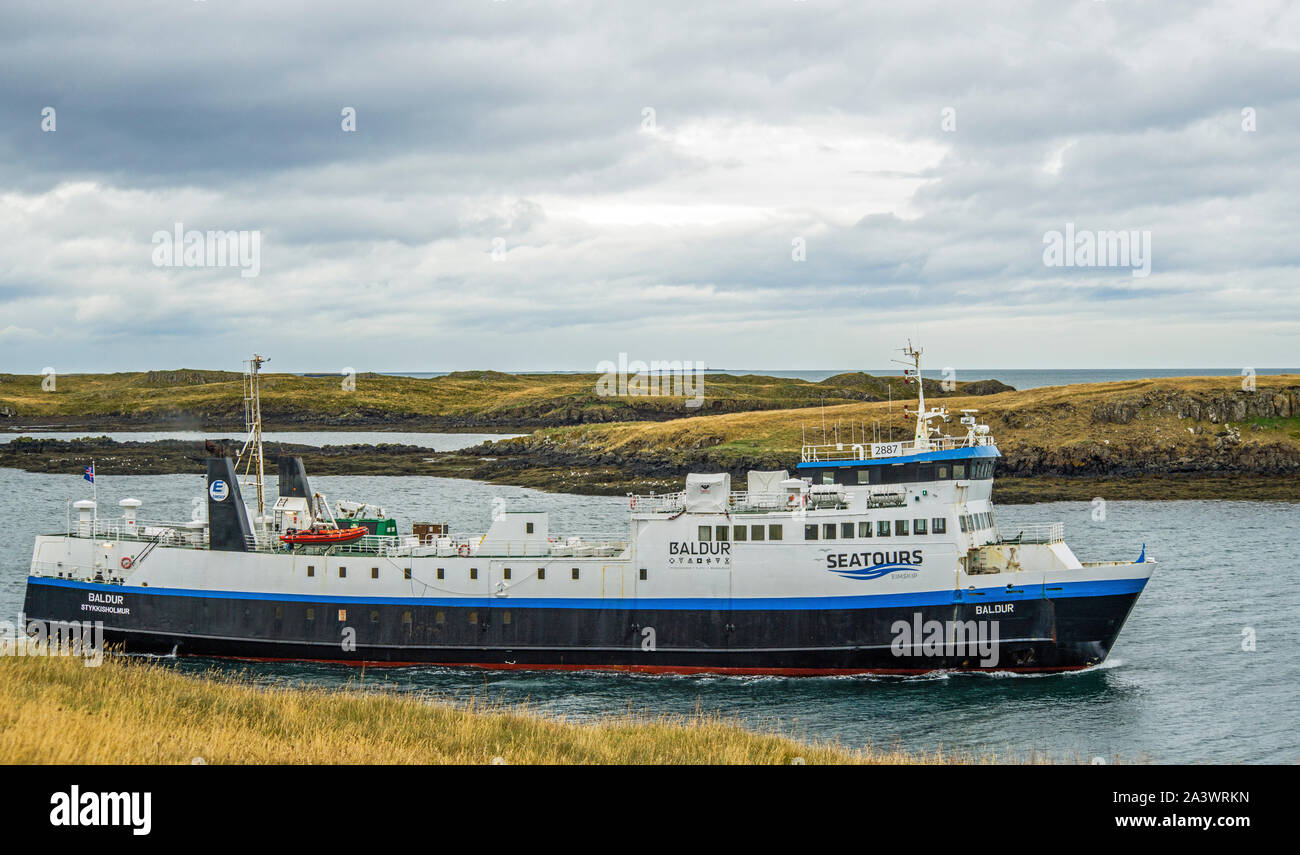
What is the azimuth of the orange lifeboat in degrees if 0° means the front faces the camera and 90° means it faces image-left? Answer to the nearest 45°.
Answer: approximately 270°
